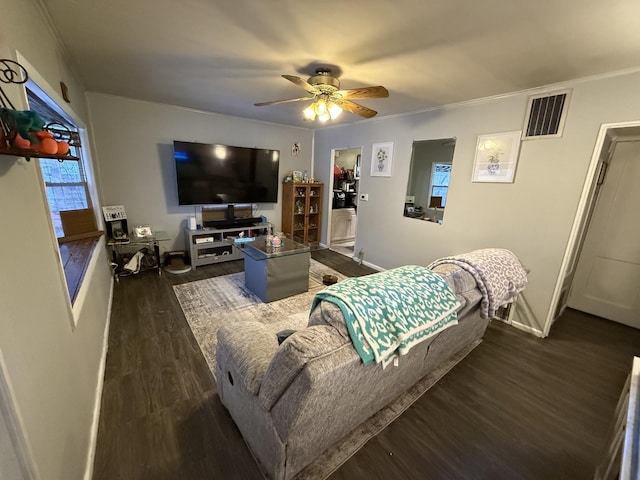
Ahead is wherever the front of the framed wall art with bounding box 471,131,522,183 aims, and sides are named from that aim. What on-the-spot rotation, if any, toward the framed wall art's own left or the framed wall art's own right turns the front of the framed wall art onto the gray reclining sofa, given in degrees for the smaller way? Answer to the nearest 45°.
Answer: approximately 45° to the framed wall art's own left

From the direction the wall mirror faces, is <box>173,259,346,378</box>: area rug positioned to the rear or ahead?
ahead

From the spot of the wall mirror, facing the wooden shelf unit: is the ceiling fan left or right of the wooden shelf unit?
left

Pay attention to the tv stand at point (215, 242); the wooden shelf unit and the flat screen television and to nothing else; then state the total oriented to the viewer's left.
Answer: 0

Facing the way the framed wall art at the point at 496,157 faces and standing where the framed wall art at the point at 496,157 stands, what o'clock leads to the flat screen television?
The flat screen television is roughly at 1 o'clock from the framed wall art.

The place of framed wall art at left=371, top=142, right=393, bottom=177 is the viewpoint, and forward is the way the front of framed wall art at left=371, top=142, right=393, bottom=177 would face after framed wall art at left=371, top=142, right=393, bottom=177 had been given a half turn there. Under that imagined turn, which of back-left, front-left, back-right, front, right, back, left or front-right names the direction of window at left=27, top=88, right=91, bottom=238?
back

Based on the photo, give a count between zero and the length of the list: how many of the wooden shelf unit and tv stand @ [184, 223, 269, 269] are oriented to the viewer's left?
0

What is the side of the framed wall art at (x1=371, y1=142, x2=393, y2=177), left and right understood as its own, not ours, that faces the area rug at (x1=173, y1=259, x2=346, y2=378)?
front

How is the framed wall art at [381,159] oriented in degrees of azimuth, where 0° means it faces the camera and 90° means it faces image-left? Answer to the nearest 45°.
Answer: approximately 45°

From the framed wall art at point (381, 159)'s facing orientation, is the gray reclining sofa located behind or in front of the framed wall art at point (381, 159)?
in front

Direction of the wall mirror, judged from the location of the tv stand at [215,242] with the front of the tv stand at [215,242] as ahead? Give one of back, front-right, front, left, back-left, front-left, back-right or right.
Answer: front-left

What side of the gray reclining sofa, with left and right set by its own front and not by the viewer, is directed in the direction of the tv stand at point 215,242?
front

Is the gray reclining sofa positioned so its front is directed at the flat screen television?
yes

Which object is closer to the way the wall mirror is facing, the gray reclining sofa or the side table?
the side table

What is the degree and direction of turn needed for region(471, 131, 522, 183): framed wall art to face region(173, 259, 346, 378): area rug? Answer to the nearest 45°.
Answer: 0° — it already faces it

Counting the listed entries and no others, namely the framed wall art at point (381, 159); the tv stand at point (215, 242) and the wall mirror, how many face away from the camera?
0

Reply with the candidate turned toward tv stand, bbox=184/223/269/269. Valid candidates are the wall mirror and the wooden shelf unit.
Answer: the wall mirror

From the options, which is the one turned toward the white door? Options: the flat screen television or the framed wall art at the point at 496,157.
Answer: the flat screen television

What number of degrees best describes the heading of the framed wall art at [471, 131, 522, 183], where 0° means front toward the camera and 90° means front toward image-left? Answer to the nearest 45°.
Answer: approximately 45°

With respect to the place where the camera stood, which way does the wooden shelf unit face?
facing the viewer and to the right of the viewer
